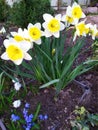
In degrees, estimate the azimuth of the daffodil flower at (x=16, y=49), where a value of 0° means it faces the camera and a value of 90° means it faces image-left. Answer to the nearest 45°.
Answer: approximately 45°

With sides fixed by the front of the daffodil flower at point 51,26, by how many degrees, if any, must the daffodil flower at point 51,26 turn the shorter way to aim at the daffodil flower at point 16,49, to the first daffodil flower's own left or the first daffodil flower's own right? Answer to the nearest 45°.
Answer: approximately 45° to the first daffodil flower's own right

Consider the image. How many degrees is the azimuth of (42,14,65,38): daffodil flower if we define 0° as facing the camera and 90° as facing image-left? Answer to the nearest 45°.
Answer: approximately 0°

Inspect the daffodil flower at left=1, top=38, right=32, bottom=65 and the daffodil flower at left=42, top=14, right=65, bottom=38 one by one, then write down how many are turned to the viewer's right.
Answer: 0
